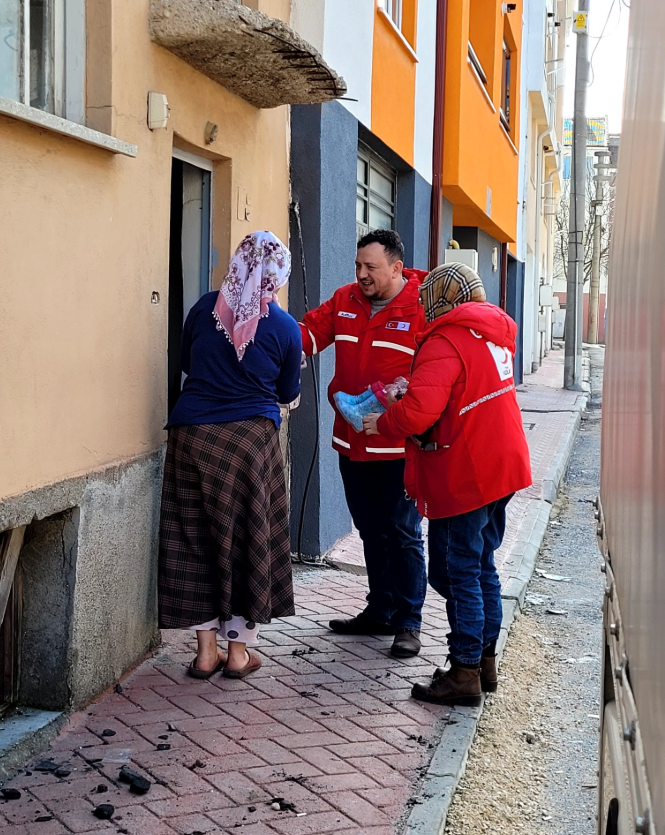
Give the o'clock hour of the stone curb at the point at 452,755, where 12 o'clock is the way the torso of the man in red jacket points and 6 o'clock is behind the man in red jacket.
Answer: The stone curb is roughly at 10 o'clock from the man in red jacket.

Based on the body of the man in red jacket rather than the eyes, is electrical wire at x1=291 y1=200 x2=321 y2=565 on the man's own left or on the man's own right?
on the man's own right

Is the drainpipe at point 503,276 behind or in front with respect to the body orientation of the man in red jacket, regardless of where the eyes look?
behind

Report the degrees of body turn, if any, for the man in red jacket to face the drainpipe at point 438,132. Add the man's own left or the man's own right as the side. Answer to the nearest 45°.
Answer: approximately 135° to the man's own right

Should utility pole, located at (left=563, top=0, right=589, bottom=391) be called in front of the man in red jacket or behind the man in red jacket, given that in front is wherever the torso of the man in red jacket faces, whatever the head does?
behind

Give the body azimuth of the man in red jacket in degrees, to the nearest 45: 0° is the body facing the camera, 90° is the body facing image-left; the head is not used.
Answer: approximately 45°

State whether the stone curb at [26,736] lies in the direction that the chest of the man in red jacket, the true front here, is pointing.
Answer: yes

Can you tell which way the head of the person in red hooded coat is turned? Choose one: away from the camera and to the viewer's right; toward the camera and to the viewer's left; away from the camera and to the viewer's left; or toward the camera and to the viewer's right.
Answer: away from the camera and to the viewer's left

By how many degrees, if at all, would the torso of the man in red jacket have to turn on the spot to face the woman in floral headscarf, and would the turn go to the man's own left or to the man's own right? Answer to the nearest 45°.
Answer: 0° — they already face them

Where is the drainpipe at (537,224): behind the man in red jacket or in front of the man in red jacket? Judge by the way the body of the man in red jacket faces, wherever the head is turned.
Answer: behind

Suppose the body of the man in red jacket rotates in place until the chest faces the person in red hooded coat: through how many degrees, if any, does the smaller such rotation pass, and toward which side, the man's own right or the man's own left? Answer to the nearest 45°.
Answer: approximately 45° to the man's own left

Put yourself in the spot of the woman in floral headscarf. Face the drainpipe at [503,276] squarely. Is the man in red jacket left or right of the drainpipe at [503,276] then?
right
